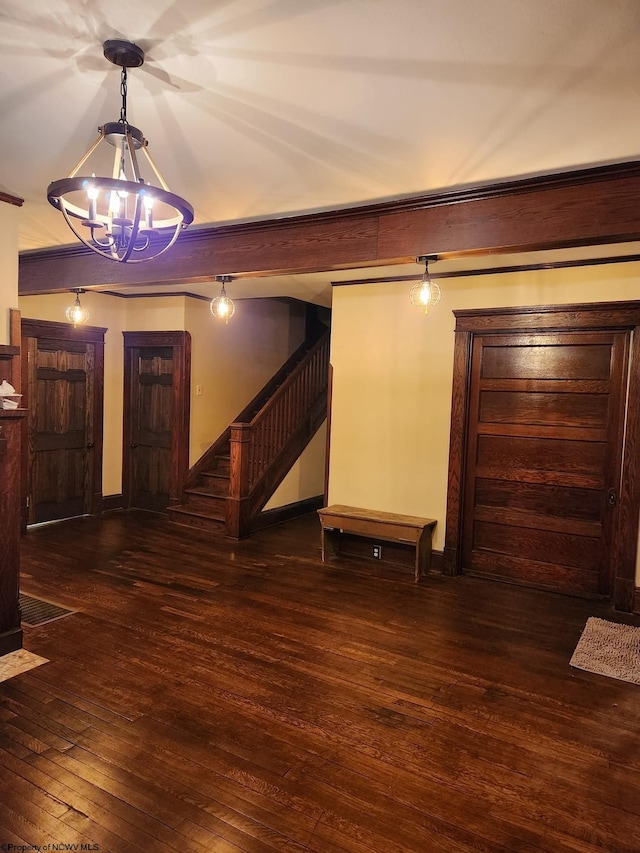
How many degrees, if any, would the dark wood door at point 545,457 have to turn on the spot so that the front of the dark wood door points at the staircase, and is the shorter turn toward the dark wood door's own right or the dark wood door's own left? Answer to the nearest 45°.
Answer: approximately 90° to the dark wood door's own right

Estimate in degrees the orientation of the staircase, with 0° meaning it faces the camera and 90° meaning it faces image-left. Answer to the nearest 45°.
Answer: approximately 45°

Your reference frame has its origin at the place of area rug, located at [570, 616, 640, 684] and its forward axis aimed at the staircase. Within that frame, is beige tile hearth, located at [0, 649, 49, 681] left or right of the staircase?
left

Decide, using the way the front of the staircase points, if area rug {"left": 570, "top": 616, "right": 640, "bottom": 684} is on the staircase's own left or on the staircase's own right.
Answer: on the staircase's own left

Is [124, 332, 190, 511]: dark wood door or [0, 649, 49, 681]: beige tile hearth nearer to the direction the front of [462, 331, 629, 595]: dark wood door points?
the beige tile hearth

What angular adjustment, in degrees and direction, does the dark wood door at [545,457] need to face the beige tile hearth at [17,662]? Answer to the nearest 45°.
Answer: approximately 45° to its right

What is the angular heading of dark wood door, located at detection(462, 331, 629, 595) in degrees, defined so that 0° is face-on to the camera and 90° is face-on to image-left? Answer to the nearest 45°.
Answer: approximately 0°

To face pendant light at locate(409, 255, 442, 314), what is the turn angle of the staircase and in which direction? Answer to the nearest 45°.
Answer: approximately 45° to its left

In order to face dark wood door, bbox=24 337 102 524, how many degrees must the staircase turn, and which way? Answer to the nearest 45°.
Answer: approximately 45° to its right
